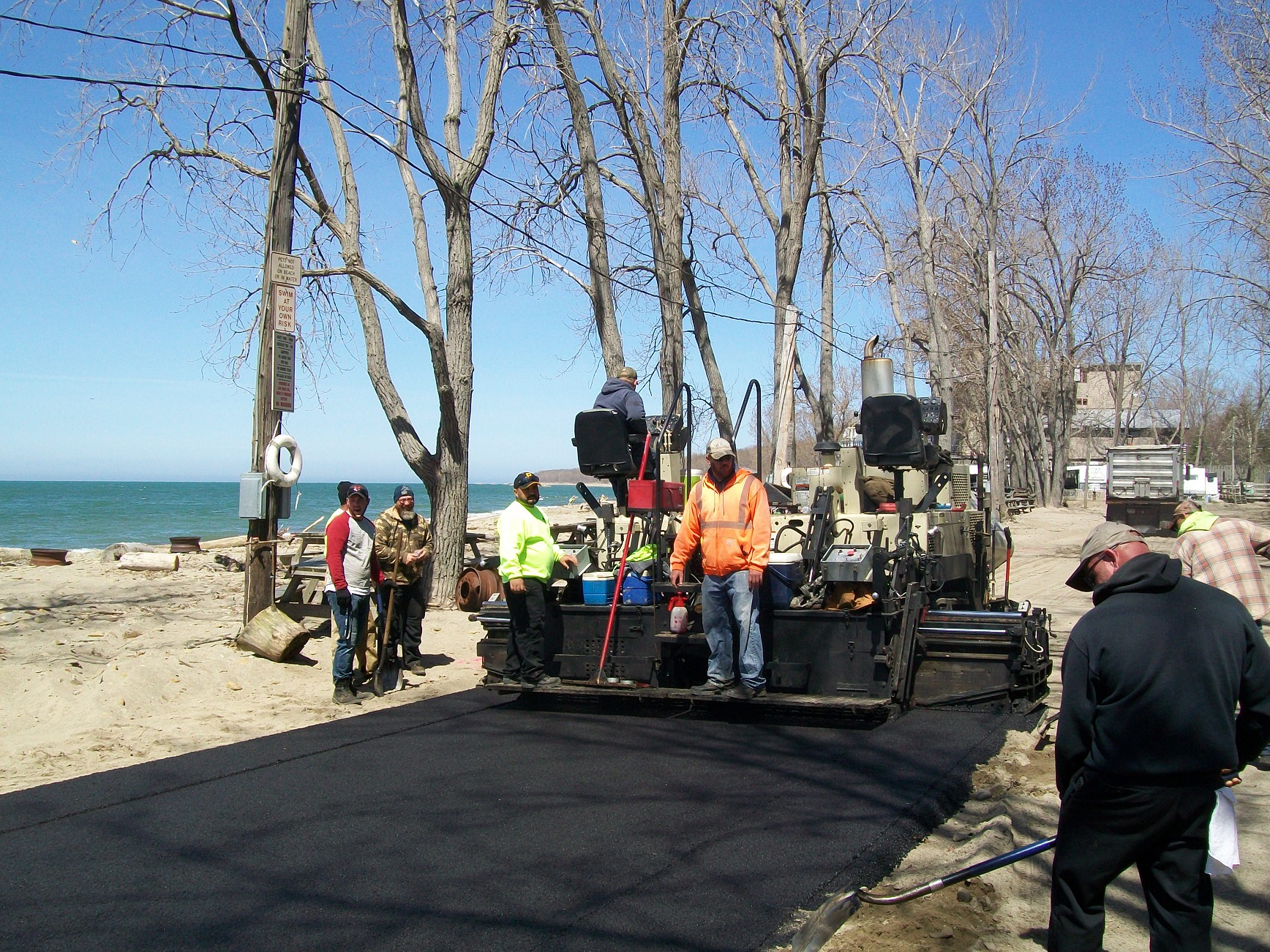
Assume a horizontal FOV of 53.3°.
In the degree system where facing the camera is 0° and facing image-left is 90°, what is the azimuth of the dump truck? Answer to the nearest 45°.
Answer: approximately 180°

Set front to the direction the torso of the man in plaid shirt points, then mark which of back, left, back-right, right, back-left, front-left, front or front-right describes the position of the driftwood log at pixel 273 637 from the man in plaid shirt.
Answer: front-left

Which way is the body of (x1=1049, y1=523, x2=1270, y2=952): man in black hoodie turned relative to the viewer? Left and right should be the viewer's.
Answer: facing away from the viewer and to the left of the viewer

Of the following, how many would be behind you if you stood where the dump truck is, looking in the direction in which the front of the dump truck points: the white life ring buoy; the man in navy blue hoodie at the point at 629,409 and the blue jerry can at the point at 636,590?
3

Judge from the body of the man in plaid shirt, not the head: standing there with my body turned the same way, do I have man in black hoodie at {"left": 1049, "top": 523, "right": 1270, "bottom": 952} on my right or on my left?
on my left

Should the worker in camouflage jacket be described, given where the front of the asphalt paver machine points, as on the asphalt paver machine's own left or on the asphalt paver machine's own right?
on the asphalt paver machine's own left

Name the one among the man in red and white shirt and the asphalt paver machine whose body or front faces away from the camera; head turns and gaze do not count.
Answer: the asphalt paver machine

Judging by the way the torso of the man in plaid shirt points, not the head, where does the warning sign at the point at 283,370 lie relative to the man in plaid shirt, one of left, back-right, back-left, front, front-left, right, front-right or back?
front-left

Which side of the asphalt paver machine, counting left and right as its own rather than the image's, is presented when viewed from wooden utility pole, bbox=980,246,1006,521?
front

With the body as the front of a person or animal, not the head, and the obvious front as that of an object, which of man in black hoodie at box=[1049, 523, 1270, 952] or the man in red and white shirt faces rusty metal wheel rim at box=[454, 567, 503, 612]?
the man in black hoodie

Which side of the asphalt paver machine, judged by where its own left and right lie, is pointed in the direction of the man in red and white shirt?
left

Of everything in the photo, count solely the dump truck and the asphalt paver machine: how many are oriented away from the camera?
2

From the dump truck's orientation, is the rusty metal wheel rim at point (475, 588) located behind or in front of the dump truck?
behind

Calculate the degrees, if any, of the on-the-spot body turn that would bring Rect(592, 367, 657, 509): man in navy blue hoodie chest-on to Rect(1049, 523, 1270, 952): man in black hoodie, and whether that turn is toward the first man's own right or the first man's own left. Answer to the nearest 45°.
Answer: approximately 135° to the first man's own right

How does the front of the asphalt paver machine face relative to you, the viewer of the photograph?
facing away from the viewer
